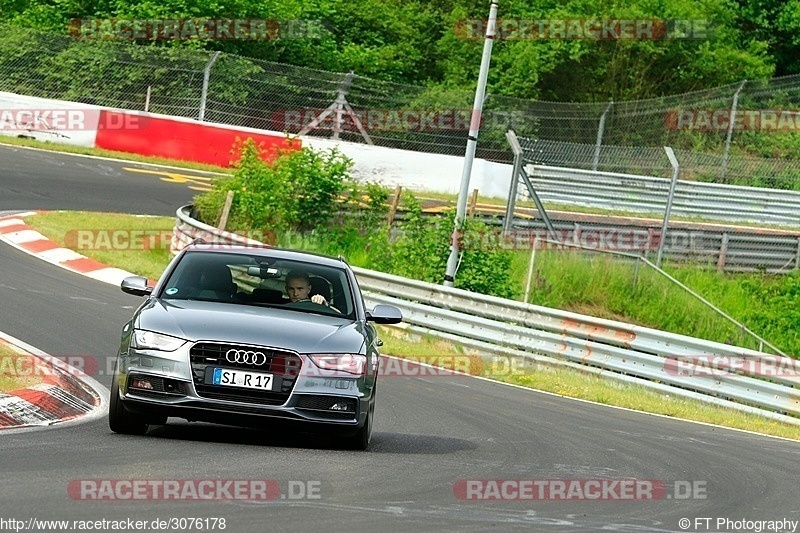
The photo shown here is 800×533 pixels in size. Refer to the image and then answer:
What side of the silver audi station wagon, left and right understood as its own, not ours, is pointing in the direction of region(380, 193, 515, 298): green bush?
back

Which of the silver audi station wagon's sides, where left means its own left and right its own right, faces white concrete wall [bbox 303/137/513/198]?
back

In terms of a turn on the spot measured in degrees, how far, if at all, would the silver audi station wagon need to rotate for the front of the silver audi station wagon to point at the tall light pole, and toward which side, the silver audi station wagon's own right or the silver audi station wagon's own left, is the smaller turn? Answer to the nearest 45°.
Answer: approximately 180°

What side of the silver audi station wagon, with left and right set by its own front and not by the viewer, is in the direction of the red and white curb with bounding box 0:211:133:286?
back

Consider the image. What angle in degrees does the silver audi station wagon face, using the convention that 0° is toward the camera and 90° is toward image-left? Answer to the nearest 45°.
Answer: approximately 0°

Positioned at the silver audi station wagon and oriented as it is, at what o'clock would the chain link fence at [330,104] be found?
The chain link fence is roughly at 6 o'clock from the silver audi station wagon.

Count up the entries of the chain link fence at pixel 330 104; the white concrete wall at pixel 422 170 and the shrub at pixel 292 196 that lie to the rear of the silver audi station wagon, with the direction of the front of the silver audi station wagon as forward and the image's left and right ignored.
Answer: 3

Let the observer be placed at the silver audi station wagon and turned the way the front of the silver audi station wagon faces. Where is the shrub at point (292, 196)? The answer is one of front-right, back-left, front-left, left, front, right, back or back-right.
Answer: back
